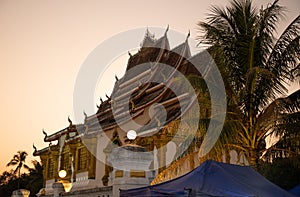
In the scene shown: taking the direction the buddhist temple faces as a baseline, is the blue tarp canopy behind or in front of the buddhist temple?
in front

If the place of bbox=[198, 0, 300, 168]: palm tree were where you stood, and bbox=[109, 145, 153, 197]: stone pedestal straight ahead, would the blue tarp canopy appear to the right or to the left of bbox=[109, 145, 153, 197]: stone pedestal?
left
